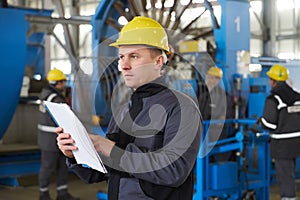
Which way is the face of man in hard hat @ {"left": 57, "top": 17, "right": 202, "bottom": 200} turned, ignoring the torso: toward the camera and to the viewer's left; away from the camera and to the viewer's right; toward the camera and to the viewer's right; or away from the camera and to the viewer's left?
toward the camera and to the viewer's left

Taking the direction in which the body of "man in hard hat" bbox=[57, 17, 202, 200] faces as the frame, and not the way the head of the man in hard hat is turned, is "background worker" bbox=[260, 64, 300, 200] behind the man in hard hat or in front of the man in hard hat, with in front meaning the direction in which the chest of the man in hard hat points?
behind

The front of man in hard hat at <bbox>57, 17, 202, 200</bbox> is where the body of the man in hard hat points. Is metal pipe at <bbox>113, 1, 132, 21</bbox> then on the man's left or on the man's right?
on the man's right

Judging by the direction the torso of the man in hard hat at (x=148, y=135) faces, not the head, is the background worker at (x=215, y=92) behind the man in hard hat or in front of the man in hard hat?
behind

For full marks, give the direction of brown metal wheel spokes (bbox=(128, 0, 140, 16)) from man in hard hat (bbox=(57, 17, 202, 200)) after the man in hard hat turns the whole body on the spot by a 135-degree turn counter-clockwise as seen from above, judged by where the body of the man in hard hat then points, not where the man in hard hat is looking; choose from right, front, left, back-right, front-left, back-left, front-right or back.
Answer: left

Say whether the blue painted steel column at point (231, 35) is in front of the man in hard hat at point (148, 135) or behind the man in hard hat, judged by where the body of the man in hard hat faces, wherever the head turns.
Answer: behind

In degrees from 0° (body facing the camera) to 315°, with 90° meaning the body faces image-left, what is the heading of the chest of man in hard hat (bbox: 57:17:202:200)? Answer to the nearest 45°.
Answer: approximately 45°
